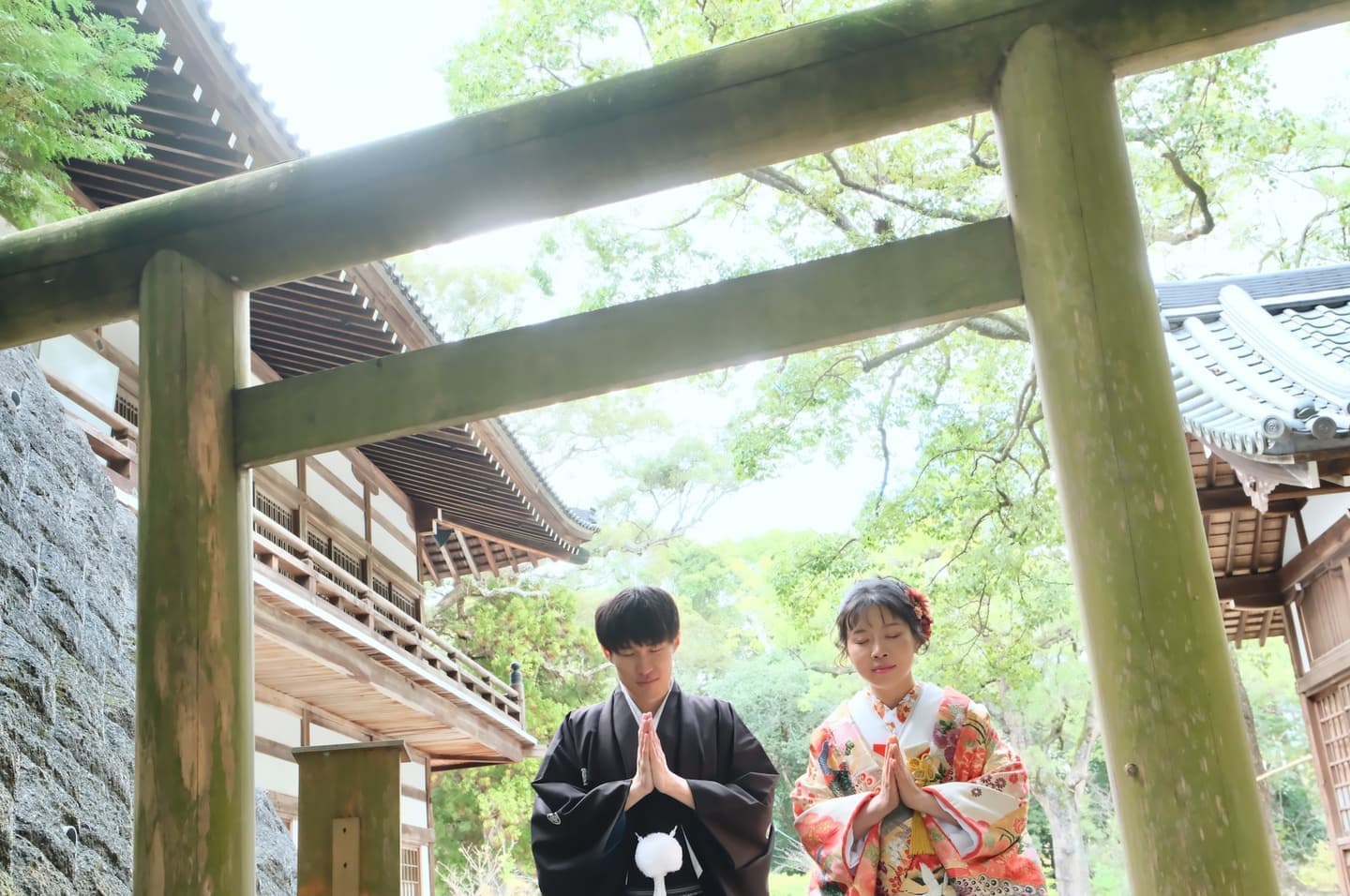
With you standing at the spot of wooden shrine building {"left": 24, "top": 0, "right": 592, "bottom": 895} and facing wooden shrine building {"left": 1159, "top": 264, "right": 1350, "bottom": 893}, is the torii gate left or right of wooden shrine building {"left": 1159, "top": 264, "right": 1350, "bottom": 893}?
right

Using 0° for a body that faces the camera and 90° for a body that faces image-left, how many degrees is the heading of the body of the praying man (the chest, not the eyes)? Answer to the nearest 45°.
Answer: approximately 0°

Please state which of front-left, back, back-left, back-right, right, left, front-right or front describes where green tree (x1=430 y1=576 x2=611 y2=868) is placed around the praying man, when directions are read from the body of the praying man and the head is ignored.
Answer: back

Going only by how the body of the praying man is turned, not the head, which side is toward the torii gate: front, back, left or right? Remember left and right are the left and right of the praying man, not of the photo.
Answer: front

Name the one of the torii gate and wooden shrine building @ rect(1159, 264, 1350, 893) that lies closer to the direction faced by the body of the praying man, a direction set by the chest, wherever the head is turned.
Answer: the torii gate

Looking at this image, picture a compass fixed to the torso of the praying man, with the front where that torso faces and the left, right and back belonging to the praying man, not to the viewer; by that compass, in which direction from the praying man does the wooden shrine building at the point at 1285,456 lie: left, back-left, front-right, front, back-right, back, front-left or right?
back-left

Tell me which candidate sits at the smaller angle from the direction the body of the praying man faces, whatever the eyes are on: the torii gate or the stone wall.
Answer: the torii gate

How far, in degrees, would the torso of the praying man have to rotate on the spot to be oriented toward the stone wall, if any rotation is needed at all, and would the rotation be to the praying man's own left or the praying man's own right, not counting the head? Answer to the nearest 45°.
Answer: approximately 135° to the praying man's own right
